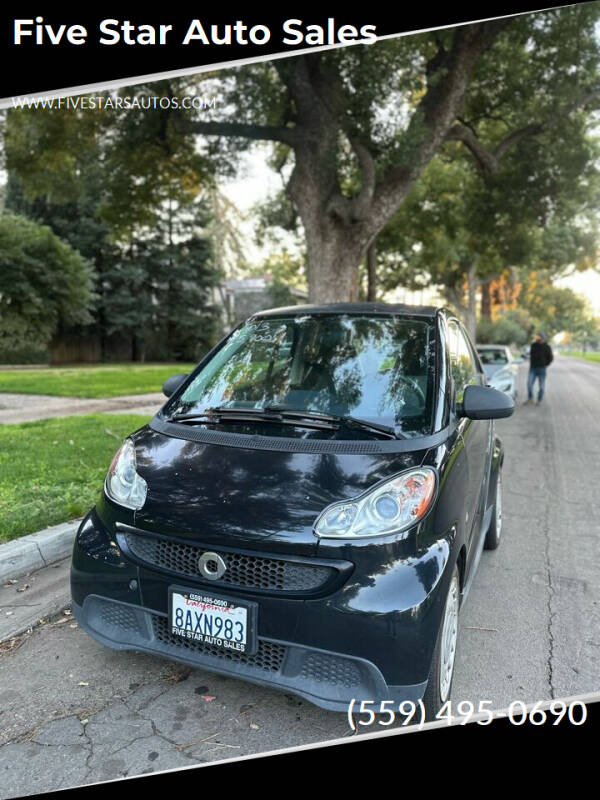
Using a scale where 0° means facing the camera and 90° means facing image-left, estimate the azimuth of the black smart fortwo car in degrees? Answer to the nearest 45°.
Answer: approximately 45°

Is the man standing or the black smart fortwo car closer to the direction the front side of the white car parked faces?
the black smart fortwo car

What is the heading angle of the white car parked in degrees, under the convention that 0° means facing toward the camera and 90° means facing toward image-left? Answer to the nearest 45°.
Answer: approximately 0°

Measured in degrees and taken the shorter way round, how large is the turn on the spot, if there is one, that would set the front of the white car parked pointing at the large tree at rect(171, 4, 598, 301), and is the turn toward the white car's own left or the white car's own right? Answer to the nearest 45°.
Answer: approximately 45° to the white car's own right

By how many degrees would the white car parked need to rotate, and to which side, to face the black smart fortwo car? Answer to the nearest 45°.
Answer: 0° — it already faces it

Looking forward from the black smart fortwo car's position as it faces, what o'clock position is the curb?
The curb is roughly at 3 o'clock from the black smart fortwo car.

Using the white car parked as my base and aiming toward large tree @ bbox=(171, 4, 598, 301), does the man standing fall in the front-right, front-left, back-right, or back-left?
back-left

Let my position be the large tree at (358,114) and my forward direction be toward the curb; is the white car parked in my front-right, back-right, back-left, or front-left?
back-left
